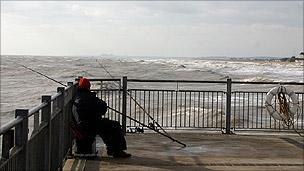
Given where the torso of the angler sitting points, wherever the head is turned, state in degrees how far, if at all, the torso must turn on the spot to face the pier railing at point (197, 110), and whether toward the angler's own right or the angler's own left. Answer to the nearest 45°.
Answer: approximately 45° to the angler's own left

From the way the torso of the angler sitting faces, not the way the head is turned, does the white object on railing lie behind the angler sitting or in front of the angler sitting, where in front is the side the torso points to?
in front

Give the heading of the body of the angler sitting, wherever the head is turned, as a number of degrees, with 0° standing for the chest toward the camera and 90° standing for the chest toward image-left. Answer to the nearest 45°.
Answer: approximately 270°

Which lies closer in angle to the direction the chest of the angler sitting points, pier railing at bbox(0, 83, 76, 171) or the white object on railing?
the white object on railing
